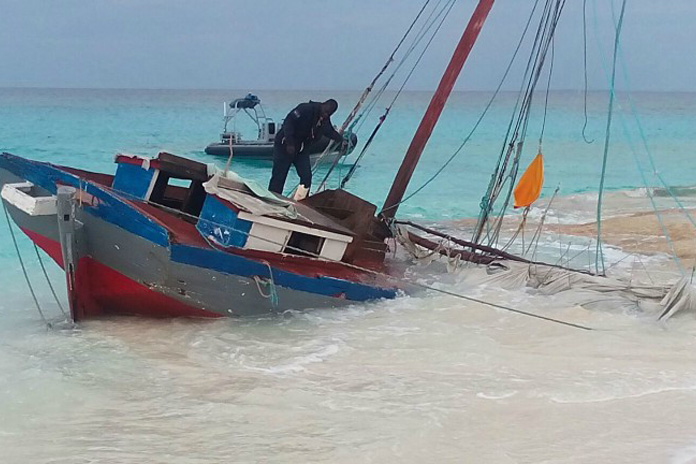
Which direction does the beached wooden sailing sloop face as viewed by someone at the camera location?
facing away from the viewer and to the right of the viewer
